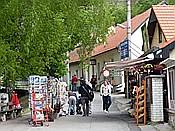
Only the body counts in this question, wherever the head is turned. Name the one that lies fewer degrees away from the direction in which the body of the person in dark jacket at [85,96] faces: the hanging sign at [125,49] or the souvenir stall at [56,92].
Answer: the hanging sign

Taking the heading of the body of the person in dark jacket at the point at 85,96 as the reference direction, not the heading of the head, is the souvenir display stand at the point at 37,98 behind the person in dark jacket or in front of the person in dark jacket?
behind

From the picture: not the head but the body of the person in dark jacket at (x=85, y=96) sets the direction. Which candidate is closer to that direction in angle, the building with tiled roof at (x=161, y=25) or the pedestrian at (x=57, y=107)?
the building with tiled roof

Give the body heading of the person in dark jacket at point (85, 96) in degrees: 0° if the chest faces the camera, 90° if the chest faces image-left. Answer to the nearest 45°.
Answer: approximately 180°

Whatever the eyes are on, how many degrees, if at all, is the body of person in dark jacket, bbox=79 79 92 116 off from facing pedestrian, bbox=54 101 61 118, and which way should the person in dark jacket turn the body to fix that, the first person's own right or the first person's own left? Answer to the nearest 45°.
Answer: approximately 135° to the first person's own left
